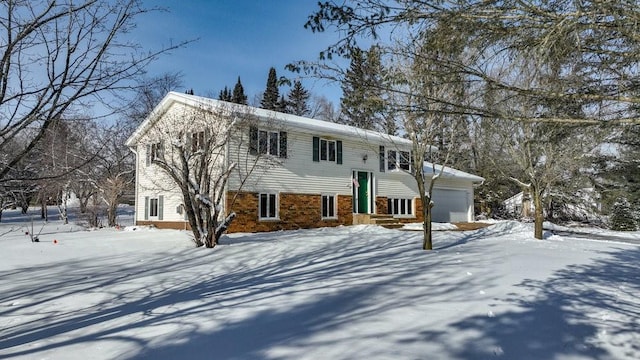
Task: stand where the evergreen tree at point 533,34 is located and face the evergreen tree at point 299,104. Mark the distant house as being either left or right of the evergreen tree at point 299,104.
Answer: right

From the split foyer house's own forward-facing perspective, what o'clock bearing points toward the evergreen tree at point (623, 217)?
The evergreen tree is roughly at 10 o'clock from the split foyer house.

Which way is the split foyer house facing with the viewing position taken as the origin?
facing the viewer and to the right of the viewer

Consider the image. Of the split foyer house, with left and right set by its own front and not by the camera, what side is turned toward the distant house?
left

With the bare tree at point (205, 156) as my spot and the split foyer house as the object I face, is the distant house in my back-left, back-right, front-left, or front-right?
front-right

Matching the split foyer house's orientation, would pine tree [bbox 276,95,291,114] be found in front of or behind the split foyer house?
behind

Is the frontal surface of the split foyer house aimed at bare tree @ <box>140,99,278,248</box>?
no

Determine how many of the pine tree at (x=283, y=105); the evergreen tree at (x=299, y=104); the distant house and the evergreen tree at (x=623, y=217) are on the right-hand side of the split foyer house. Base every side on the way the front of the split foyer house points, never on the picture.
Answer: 0

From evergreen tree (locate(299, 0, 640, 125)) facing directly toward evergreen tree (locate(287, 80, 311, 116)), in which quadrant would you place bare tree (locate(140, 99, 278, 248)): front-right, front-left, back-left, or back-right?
front-left

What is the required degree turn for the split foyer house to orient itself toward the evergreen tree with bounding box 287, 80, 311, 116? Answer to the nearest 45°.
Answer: approximately 135° to its left
